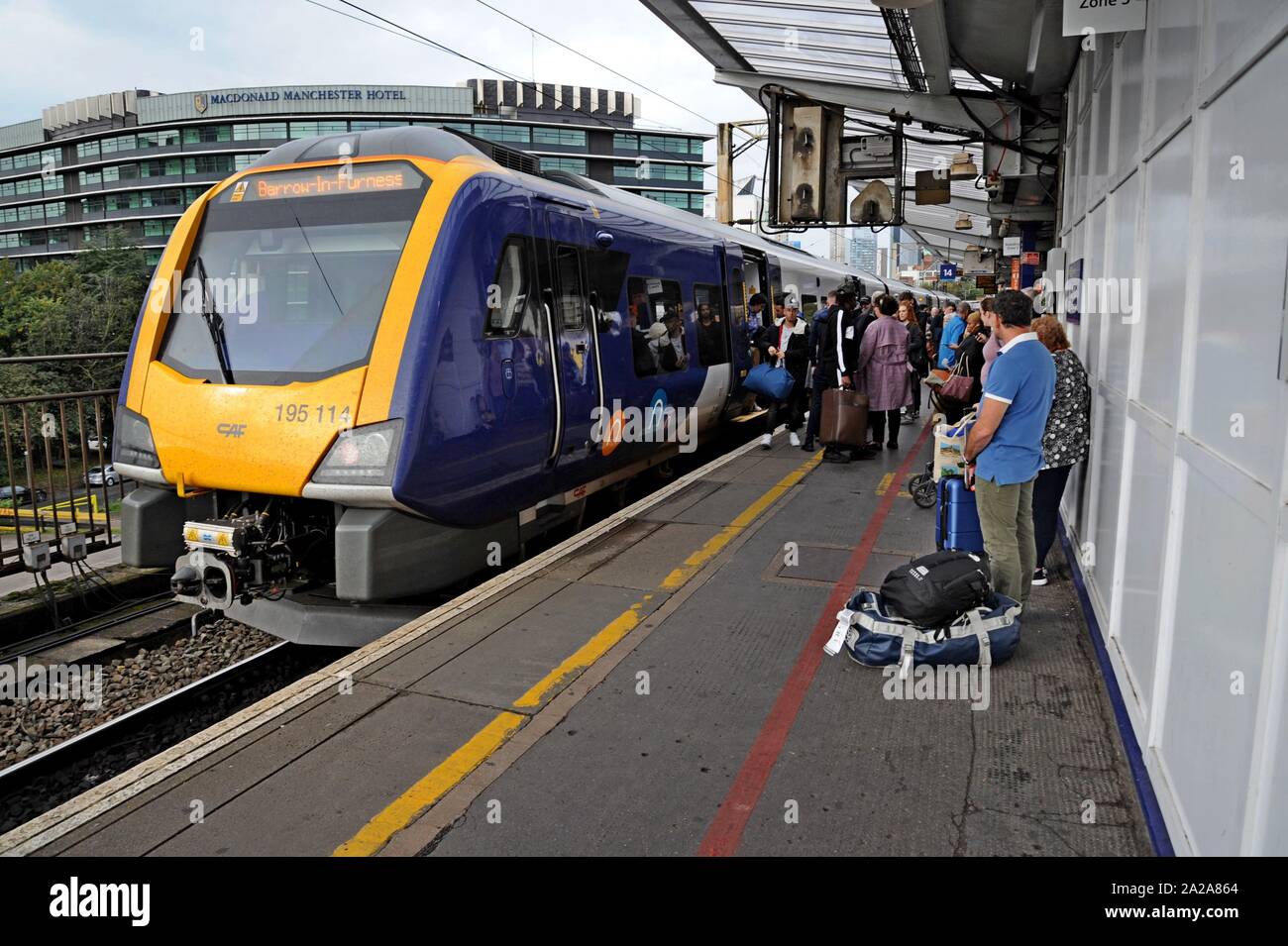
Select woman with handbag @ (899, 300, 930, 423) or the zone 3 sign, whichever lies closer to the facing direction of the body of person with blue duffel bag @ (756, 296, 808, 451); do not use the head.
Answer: the zone 3 sign

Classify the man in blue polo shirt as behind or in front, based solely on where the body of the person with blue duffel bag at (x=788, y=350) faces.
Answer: in front

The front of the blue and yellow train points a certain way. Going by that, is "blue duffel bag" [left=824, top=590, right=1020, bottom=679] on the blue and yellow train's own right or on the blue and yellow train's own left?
on the blue and yellow train's own left

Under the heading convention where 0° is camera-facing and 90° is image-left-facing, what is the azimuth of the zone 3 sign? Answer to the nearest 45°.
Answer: approximately 0°

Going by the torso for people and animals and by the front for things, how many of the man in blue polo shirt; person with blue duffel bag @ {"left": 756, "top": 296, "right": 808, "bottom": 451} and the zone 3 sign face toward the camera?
2

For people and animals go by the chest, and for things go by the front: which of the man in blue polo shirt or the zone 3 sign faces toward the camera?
the zone 3 sign

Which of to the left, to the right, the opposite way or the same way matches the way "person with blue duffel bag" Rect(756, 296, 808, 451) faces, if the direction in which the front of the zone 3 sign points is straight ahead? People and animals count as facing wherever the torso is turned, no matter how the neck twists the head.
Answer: the same way

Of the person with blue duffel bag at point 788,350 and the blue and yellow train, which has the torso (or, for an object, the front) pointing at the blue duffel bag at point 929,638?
the person with blue duffel bag

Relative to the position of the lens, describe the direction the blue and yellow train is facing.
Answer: facing the viewer and to the left of the viewer

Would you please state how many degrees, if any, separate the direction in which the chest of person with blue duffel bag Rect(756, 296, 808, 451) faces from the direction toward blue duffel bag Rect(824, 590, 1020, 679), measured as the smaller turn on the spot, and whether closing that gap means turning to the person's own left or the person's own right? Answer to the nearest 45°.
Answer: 0° — they already face it

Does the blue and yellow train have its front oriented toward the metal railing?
no

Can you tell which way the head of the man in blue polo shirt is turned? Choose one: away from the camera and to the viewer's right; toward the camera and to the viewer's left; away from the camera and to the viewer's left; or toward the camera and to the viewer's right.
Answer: away from the camera and to the viewer's left

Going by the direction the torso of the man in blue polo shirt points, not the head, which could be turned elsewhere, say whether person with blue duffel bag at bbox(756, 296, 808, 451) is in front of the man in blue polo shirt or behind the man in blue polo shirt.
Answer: in front

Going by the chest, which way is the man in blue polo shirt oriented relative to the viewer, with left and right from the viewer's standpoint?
facing away from the viewer and to the left of the viewer

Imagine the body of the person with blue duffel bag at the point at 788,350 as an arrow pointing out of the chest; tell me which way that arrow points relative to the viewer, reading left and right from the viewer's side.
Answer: facing the viewer

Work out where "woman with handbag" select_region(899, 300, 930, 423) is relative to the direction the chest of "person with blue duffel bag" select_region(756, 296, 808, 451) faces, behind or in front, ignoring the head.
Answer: behind
